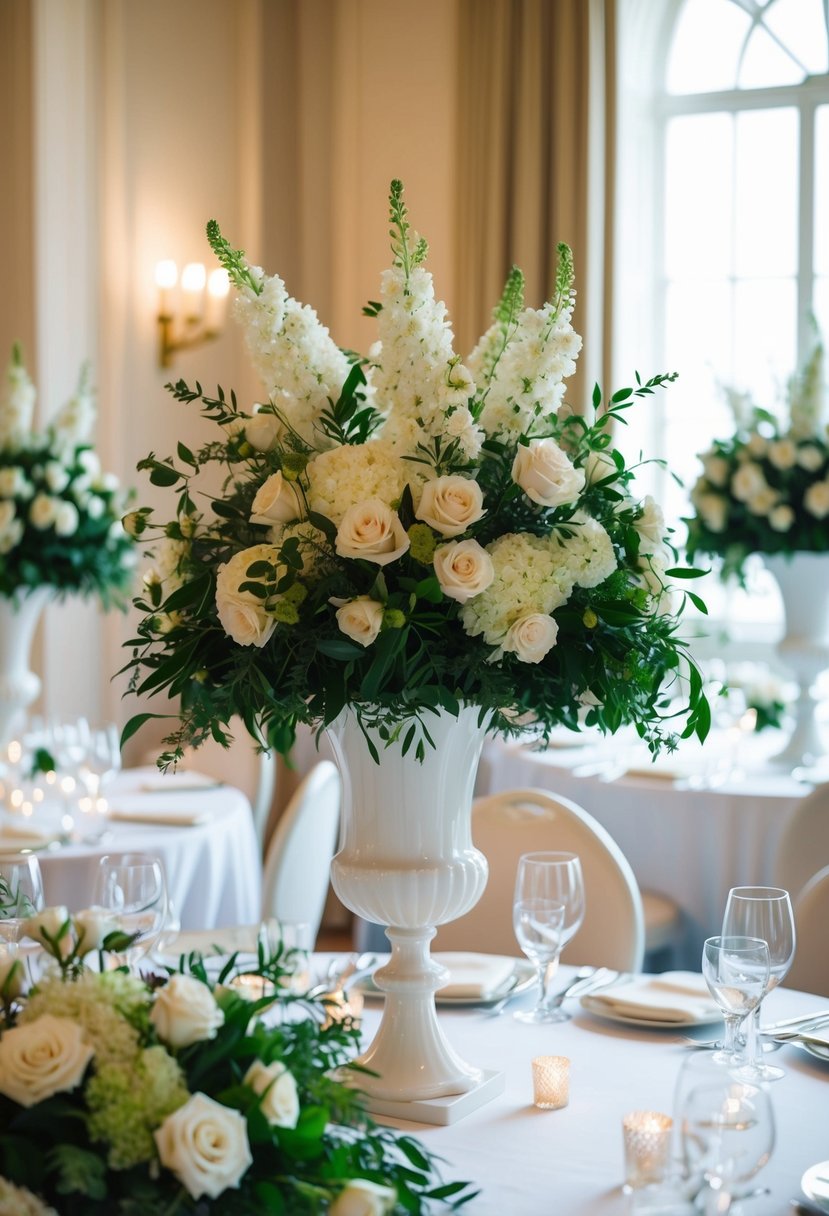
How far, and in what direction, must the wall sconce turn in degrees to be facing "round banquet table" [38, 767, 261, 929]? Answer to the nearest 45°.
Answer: approximately 45° to its right

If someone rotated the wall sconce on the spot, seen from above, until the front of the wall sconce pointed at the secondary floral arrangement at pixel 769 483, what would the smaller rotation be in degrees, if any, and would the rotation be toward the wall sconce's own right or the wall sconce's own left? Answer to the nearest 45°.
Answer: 0° — it already faces it

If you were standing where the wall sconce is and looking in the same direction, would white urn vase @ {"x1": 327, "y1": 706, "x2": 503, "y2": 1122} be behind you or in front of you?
in front

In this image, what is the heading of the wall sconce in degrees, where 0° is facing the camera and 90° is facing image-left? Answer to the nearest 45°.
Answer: approximately 315°

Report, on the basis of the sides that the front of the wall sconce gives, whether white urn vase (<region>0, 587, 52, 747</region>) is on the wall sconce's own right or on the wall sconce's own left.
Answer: on the wall sconce's own right

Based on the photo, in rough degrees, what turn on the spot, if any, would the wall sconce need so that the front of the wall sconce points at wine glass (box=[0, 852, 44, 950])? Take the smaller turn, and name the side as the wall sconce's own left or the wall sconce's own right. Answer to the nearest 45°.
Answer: approximately 45° to the wall sconce's own right

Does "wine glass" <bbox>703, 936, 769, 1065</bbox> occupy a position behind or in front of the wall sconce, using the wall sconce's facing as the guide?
in front
